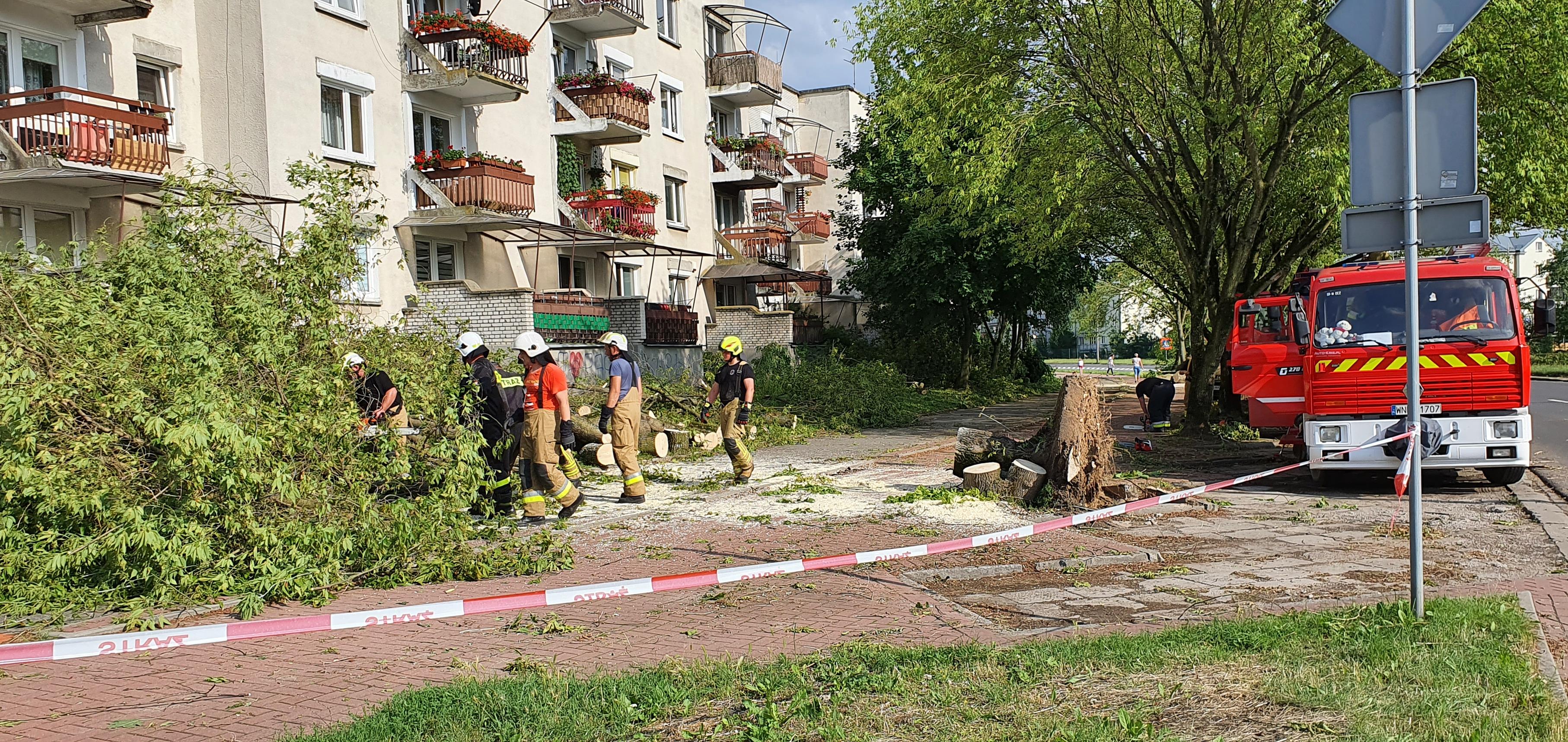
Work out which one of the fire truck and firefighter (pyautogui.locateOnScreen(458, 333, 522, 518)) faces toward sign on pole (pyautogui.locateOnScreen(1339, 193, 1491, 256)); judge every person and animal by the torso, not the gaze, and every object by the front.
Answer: the fire truck

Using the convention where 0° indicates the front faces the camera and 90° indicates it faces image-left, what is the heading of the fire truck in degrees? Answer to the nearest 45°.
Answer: approximately 0°

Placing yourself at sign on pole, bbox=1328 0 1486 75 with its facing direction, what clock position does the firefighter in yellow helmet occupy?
The firefighter in yellow helmet is roughly at 10 o'clock from the sign on pole.

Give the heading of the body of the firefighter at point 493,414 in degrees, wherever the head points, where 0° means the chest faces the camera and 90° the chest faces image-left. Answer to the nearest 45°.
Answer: approximately 90°

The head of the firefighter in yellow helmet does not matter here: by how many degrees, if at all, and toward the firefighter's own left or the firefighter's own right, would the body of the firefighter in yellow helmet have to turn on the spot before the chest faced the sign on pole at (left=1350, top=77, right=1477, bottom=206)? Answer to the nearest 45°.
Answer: approximately 90° to the firefighter's own left

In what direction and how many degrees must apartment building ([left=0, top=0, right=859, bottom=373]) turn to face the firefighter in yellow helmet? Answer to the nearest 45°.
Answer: approximately 45° to its right

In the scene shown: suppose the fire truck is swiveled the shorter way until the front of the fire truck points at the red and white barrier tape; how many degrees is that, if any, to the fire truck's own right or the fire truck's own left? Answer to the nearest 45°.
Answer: approximately 45° to the fire truck's own right

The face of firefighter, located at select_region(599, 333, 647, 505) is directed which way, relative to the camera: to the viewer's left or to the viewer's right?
to the viewer's left

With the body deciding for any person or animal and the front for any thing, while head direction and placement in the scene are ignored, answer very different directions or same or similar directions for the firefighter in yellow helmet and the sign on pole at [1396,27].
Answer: very different directions

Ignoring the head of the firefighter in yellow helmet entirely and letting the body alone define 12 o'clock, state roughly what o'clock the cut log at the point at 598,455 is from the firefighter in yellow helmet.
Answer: The cut log is roughly at 3 o'clock from the firefighter in yellow helmet.

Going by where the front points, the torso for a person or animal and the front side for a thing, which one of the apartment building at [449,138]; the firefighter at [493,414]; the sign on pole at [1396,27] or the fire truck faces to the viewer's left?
the firefighter

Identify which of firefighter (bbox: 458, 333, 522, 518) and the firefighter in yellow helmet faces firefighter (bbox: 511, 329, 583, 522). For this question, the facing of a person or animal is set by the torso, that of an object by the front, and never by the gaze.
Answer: the firefighter in yellow helmet
